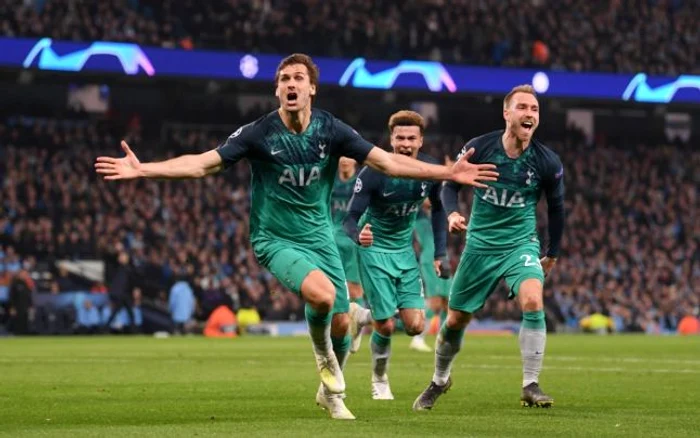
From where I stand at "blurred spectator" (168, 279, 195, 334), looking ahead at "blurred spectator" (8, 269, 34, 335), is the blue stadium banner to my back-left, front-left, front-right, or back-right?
back-right

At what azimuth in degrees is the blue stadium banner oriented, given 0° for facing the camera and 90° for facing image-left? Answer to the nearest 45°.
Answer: approximately 0°

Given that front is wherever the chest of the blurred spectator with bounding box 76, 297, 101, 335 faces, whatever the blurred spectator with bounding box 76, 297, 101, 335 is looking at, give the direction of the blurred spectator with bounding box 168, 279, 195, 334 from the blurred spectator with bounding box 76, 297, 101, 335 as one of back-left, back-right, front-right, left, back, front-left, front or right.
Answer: left

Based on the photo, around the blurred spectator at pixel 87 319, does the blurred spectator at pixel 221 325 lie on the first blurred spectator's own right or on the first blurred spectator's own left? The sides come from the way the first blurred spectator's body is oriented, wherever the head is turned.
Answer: on the first blurred spectator's own left

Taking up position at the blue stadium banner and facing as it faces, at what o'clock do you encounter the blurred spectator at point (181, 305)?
The blurred spectator is roughly at 1 o'clock from the blue stadium banner.

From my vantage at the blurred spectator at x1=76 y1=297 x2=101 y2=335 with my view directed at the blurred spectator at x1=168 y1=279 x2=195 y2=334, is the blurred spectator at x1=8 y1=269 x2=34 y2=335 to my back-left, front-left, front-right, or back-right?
back-right

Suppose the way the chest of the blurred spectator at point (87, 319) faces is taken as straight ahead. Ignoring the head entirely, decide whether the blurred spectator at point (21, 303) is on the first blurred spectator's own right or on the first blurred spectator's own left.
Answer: on the first blurred spectator's own right

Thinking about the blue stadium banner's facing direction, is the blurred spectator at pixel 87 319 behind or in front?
in front
